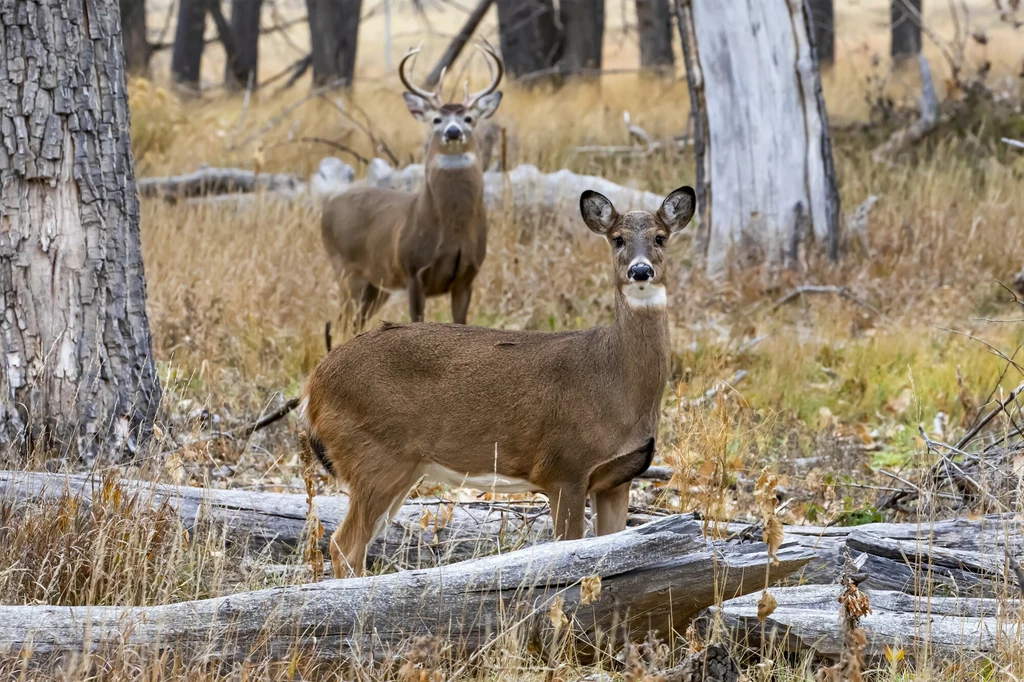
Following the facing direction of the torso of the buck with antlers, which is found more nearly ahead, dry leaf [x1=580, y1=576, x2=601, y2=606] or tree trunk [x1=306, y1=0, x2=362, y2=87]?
the dry leaf

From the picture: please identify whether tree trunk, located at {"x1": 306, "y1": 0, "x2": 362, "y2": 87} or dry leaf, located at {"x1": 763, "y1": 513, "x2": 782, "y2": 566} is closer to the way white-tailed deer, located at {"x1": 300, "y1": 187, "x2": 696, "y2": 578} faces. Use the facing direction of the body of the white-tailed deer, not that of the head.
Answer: the dry leaf

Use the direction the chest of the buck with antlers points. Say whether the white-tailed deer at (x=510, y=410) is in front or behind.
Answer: in front

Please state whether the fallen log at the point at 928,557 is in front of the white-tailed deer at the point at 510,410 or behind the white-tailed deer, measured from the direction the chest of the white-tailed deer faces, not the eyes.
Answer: in front

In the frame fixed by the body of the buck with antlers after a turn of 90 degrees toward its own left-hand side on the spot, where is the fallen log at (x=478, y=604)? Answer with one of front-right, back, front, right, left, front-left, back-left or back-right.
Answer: back-right

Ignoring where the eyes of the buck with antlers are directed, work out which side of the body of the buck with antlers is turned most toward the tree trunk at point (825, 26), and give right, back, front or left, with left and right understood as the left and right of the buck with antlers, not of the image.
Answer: left

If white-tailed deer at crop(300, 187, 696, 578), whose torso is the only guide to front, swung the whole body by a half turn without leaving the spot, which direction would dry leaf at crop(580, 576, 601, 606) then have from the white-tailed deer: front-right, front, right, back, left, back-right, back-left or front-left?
left

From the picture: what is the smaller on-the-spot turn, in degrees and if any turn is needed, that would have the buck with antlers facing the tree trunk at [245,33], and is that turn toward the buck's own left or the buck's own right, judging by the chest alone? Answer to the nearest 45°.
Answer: approximately 135° to the buck's own left

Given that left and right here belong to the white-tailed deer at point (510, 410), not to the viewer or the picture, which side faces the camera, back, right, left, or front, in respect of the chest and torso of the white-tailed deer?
right

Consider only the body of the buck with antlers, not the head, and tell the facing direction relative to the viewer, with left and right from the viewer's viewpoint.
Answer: facing the viewer and to the right of the viewer

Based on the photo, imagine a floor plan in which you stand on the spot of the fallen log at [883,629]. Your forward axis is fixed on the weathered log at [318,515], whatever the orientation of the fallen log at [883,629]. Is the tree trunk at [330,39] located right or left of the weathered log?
right

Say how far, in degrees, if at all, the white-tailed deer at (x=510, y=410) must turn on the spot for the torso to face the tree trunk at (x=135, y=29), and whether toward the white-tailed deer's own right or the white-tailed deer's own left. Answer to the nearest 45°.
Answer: approximately 90° to the white-tailed deer's own left

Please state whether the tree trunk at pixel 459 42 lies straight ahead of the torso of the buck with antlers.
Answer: no

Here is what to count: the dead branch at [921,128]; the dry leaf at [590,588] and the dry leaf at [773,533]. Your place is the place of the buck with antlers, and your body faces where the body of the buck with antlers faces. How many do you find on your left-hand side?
1

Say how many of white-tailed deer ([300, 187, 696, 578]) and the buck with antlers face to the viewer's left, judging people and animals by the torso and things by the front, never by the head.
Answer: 0
